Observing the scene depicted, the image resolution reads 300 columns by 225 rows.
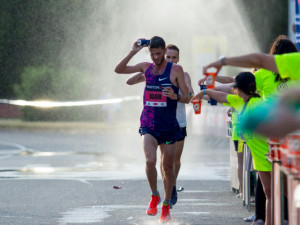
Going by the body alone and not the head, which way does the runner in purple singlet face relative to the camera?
toward the camera
